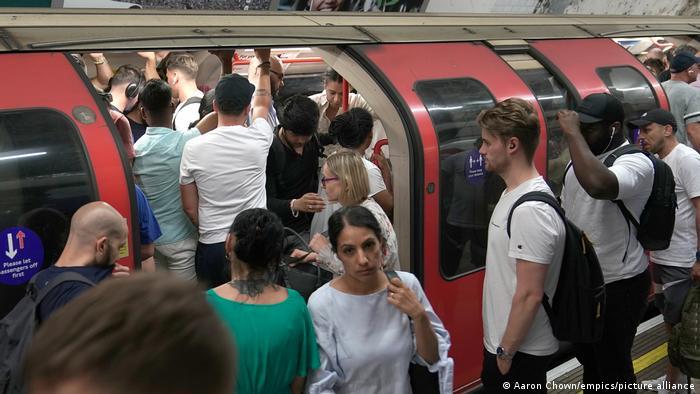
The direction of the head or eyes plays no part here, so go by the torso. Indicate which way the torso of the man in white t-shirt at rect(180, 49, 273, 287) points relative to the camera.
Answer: away from the camera

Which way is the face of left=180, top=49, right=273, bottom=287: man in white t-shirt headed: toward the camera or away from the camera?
away from the camera

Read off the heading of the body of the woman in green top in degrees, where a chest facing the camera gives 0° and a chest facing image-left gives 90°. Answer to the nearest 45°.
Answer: approximately 180°

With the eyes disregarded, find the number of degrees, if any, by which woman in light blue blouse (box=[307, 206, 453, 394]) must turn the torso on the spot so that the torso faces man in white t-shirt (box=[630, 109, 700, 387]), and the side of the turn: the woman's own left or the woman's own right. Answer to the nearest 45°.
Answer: approximately 135° to the woman's own left

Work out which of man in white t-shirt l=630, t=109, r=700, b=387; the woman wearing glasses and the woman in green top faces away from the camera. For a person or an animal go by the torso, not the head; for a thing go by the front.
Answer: the woman in green top

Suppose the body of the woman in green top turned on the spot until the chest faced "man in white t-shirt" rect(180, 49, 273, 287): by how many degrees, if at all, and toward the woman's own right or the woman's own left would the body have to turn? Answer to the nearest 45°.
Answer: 0° — they already face them

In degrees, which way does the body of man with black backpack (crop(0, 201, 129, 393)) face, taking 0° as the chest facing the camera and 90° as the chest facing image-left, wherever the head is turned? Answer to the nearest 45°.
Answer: approximately 225°

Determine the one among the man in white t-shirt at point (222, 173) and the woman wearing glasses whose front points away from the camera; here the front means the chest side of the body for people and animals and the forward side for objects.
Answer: the man in white t-shirt

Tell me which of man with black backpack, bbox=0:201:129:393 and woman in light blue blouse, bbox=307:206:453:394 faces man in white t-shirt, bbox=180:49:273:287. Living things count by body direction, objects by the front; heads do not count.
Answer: the man with black backpack

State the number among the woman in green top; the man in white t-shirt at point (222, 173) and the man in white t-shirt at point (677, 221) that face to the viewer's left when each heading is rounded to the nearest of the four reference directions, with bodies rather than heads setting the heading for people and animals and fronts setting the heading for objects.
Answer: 1

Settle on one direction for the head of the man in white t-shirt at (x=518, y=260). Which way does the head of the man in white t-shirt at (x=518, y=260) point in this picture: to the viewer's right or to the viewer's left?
to the viewer's left

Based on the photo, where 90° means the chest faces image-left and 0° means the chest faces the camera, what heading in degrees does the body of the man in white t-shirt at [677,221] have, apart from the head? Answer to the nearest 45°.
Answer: approximately 90°

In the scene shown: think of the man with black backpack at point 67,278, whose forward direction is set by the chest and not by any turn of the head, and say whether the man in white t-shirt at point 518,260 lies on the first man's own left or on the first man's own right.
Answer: on the first man's own right

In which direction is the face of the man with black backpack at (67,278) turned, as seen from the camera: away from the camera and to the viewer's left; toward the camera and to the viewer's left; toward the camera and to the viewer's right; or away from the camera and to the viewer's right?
away from the camera and to the viewer's right
